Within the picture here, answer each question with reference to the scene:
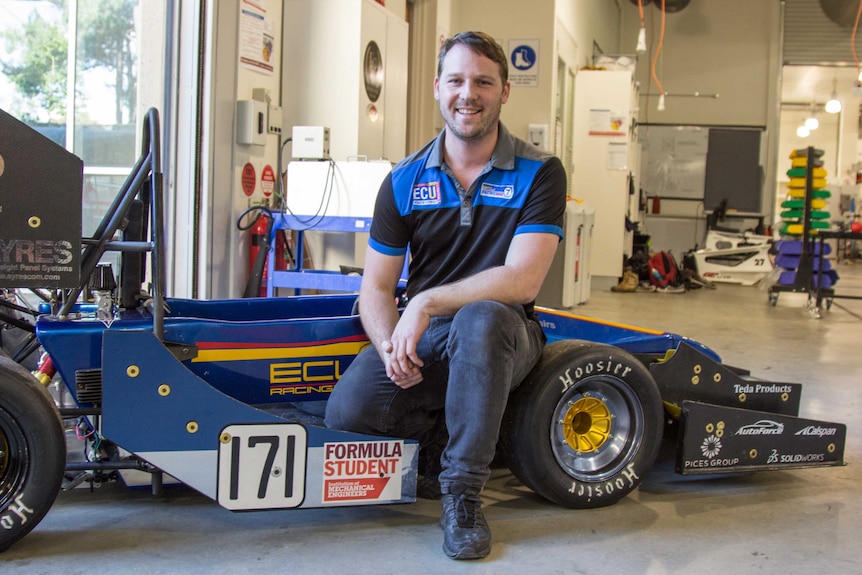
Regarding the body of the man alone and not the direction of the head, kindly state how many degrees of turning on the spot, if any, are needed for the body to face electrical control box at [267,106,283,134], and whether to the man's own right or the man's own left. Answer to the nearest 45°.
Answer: approximately 180°

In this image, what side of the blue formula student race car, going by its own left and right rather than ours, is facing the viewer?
right

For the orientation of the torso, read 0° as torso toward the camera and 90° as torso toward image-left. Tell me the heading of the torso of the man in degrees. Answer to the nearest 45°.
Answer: approximately 0°

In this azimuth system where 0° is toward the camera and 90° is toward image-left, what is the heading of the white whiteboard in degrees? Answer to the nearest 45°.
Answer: approximately 0°

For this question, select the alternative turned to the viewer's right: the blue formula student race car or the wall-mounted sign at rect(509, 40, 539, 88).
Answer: the blue formula student race car

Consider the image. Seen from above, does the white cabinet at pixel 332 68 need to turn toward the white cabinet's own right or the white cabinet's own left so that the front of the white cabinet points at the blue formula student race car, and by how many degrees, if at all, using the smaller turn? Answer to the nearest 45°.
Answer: approximately 45° to the white cabinet's own right

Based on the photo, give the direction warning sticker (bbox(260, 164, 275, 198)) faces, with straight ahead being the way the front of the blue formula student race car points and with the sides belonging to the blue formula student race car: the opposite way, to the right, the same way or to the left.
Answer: to the right

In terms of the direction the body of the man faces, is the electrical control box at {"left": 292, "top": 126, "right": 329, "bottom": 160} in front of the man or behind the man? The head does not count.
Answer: behind

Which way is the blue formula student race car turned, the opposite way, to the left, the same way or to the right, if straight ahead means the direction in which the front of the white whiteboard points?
to the left

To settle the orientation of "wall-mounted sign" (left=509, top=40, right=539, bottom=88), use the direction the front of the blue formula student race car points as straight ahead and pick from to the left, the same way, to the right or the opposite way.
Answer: to the right
